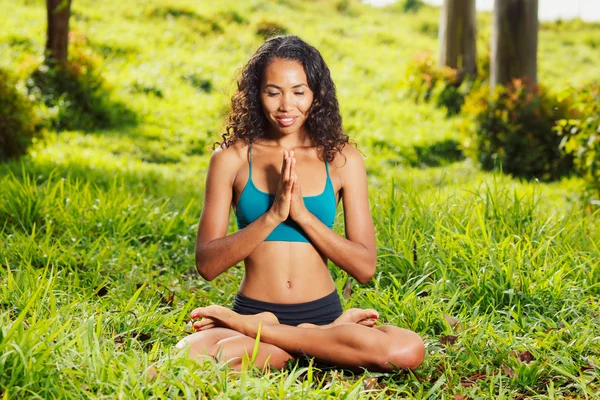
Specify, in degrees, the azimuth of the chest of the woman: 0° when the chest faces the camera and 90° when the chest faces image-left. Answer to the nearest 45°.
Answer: approximately 0°

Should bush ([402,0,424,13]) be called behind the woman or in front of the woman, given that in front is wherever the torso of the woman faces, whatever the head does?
behind

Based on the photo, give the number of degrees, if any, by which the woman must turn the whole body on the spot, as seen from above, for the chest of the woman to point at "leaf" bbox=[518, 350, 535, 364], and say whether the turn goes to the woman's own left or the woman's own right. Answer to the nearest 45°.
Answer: approximately 90° to the woman's own left

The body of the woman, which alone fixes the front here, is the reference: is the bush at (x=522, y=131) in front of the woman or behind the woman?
behind

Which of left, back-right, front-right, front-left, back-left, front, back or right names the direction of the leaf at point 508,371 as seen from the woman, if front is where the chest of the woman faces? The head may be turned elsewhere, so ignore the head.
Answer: left

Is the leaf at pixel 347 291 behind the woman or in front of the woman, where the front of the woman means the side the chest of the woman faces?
behind

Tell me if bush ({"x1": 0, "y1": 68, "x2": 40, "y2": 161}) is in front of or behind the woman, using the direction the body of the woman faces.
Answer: behind

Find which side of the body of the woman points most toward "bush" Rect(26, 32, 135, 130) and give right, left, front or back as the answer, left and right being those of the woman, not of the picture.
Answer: back
